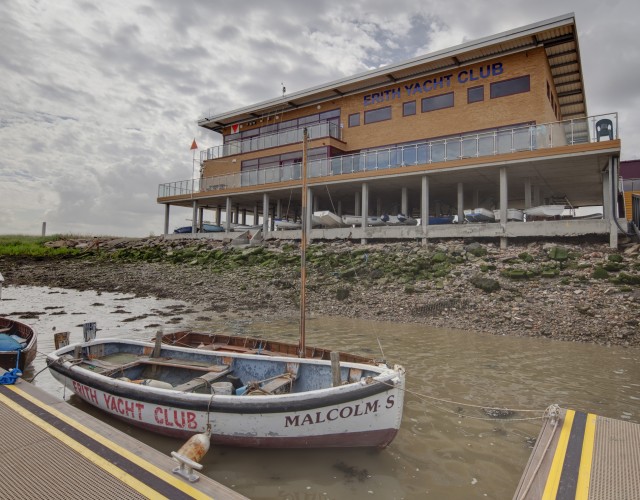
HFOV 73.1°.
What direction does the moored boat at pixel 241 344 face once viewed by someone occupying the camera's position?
facing to the right of the viewer

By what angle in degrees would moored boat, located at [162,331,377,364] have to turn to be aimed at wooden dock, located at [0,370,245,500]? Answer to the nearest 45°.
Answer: approximately 90° to its right

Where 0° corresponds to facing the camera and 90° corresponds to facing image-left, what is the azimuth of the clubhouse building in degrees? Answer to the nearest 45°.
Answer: approximately 45°

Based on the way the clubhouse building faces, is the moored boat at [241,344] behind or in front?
in front

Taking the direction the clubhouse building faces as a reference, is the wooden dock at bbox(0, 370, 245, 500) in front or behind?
in front
